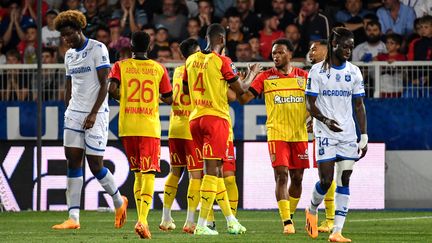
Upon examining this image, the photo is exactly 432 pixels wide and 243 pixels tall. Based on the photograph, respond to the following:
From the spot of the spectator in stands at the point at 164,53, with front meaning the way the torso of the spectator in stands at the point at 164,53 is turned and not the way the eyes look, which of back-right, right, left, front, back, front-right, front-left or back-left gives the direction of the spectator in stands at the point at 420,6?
left

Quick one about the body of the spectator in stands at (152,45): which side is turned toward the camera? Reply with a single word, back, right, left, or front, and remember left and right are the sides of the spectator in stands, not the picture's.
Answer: front

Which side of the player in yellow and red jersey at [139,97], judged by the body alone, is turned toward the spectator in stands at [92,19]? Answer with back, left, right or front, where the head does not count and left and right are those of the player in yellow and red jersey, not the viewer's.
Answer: front

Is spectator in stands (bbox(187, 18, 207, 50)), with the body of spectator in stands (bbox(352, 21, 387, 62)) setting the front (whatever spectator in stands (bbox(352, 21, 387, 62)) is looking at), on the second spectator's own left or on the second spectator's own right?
on the second spectator's own right

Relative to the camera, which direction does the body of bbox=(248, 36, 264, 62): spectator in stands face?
toward the camera

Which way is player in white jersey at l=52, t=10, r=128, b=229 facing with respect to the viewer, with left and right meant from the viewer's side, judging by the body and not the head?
facing the viewer and to the left of the viewer

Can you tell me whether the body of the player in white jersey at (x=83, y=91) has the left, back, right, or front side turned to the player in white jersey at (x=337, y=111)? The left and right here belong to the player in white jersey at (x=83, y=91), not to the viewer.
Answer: left

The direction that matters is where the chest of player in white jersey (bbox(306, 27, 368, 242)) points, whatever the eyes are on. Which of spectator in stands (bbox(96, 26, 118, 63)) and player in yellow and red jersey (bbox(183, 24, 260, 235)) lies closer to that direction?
the player in yellow and red jersey

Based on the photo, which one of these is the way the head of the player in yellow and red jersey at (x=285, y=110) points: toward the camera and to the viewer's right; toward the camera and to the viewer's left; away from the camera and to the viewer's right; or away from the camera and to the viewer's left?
toward the camera and to the viewer's left

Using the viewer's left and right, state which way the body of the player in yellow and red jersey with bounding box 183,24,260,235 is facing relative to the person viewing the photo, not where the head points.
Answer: facing away from the viewer and to the right of the viewer

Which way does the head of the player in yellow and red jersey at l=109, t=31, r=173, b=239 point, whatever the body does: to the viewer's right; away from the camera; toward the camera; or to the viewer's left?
away from the camera

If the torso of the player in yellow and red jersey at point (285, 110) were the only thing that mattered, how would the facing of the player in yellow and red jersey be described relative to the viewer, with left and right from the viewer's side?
facing the viewer

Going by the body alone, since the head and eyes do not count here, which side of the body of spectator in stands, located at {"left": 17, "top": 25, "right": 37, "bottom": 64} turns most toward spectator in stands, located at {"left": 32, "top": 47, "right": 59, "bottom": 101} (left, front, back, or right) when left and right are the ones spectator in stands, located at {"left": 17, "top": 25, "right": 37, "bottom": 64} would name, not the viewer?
front
